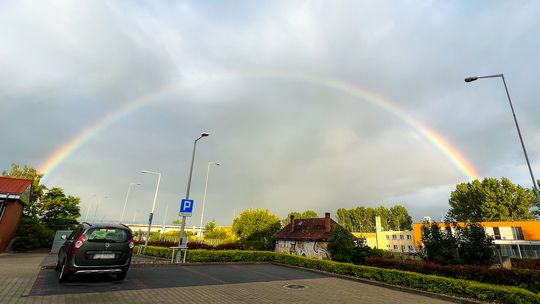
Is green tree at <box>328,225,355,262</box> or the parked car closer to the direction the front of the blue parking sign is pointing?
the parked car

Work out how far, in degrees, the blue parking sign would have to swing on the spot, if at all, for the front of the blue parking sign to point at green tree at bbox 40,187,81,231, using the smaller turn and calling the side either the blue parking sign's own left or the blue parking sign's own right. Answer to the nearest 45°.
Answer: approximately 135° to the blue parking sign's own right

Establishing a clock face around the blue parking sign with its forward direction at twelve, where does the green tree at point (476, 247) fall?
The green tree is roughly at 10 o'clock from the blue parking sign.

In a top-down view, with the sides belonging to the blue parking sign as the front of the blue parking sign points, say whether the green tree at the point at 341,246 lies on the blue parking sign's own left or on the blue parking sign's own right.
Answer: on the blue parking sign's own left

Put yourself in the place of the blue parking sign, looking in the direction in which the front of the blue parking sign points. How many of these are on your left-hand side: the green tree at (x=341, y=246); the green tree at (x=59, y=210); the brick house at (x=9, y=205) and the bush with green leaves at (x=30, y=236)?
1

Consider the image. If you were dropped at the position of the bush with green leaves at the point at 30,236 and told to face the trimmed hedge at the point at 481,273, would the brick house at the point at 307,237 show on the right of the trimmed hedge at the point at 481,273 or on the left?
left

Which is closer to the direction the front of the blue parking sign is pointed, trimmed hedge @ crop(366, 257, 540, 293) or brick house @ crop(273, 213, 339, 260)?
the trimmed hedge

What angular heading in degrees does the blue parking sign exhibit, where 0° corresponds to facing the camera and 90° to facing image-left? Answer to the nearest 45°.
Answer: approximately 0°

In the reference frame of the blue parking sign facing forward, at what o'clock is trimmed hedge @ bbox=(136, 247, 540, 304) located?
The trimmed hedge is roughly at 10 o'clock from the blue parking sign.

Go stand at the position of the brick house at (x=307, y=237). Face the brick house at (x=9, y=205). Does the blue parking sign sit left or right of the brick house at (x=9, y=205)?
left

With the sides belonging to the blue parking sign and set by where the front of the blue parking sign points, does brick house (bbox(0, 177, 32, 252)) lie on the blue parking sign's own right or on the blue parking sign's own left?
on the blue parking sign's own right

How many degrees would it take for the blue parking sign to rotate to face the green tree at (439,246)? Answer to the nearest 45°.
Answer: approximately 45° to its left

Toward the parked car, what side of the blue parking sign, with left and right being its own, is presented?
front
